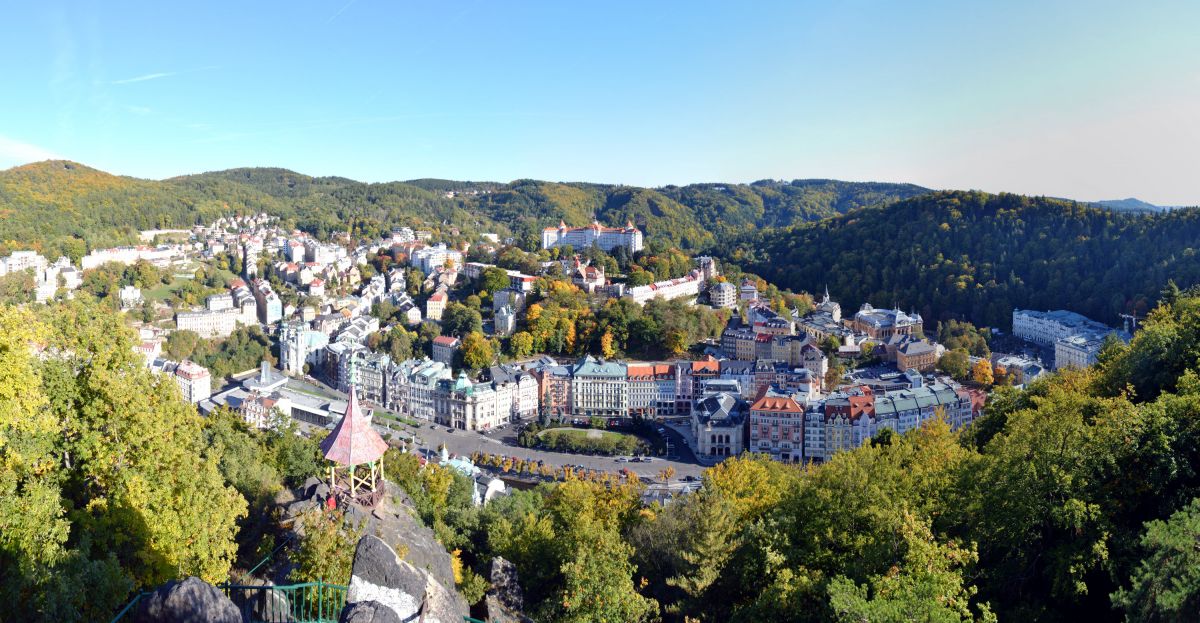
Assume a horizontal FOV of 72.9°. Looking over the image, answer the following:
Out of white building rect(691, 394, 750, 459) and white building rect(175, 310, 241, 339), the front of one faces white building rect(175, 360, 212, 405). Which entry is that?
white building rect(175, 310, 241, 339)

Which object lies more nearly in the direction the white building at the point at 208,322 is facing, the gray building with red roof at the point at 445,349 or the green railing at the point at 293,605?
the green railing

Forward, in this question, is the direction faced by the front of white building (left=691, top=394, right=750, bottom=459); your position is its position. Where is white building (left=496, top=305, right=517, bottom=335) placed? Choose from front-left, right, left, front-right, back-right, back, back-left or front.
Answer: back-right

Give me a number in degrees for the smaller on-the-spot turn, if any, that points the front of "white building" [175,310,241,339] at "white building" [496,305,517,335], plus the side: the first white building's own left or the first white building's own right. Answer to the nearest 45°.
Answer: approximately 45° to the first white building's own left

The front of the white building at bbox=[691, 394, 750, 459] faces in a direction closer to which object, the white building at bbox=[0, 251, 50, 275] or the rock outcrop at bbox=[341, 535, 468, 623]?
the rock outcrop

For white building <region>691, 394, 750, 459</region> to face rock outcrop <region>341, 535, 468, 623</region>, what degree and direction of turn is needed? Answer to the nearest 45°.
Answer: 0° — it already faces it

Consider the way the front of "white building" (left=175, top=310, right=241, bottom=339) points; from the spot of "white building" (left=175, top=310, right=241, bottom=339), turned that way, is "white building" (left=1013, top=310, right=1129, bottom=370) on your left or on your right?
on your left

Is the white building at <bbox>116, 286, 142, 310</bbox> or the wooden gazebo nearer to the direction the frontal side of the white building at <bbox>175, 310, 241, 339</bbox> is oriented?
the wooden gazebo

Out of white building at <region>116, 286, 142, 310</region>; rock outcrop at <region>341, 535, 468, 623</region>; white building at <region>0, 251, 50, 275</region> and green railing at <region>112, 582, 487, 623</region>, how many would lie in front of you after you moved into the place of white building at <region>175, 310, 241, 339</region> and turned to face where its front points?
2

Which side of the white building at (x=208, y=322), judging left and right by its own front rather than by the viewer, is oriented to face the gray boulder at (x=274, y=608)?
front

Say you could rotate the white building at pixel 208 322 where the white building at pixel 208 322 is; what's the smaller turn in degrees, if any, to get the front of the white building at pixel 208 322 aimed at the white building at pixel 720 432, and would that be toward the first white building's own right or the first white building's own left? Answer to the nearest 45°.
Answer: approximately 45° to the first white building's own left

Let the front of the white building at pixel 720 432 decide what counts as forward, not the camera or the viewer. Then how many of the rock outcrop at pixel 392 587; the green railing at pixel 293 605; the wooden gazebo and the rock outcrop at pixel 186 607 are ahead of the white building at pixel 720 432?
4

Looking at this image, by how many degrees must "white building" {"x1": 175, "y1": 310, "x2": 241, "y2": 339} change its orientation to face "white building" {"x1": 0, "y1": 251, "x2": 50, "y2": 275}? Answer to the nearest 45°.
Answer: approximately 135° to its right

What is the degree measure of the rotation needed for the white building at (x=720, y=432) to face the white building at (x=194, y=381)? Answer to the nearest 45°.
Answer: approximately 90° to its right

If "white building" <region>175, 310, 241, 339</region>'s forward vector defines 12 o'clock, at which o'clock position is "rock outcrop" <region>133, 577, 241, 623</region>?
The rock outcrop is roughly at 12 o'clock from the white building.

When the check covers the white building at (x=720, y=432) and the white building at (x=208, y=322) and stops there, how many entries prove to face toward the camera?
2

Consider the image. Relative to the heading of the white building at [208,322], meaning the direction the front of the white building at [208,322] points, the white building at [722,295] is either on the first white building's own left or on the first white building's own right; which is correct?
on the first white building's own left

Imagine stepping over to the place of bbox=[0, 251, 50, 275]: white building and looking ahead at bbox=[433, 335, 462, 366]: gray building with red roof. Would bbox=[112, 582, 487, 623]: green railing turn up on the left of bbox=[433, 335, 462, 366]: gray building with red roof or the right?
right
